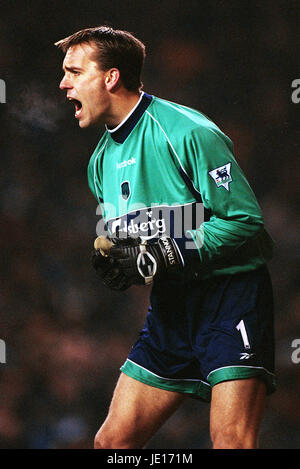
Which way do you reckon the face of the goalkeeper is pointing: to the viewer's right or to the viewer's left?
to the viewer's left

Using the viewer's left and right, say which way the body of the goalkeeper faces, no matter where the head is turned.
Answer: facing the viewer and to the left of the viewer
